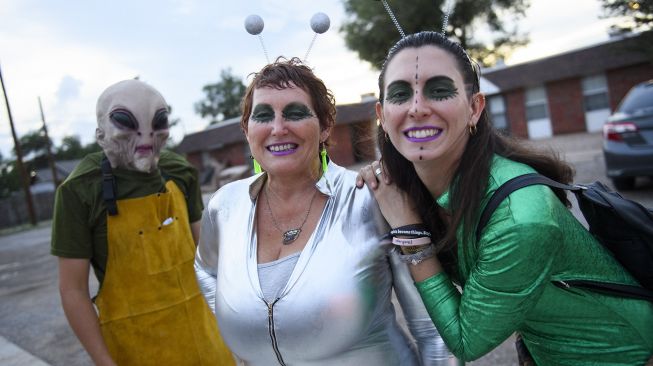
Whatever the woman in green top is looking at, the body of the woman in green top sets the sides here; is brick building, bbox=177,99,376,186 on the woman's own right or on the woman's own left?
on the woman's own right

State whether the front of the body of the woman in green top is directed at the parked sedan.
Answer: no

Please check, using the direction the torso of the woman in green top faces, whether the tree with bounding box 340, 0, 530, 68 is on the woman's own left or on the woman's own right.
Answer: on the woman's own right

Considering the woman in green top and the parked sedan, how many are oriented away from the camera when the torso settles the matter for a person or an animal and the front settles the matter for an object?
1

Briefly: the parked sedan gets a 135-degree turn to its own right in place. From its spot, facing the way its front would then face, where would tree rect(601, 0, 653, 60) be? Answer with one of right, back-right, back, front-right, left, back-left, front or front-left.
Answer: back-left

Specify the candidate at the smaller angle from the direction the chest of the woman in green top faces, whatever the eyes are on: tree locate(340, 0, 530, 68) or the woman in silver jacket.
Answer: the woman in silver jacket

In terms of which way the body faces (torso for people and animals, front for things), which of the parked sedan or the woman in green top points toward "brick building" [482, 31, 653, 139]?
the parked sedan

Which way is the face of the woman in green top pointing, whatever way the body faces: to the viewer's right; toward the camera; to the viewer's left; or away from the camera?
toward the camera

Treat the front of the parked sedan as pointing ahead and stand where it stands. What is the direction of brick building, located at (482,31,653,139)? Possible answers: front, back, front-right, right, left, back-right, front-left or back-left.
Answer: front

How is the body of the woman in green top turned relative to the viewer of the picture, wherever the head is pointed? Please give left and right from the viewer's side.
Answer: facing the viewer and to the left of the viewer

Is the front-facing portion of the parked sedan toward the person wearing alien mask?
no

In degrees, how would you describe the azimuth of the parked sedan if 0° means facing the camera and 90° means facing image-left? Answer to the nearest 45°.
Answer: approximately 180°

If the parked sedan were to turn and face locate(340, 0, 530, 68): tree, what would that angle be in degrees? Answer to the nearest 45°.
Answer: approximately 45° to its left

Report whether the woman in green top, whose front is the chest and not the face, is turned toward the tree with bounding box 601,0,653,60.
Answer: no

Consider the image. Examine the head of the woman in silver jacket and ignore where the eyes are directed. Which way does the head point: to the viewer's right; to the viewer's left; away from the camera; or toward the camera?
toward the camera

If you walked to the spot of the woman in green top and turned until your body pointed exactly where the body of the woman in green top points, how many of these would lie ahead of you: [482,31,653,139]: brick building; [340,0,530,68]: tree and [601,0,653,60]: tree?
0

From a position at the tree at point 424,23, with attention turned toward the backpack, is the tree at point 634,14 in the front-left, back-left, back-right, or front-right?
front-left

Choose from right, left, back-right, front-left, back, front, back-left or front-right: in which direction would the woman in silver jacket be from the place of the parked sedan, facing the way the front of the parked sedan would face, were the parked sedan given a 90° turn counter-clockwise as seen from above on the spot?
left

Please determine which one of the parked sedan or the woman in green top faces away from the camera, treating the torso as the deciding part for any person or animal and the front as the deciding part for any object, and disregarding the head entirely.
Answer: the parked sedan

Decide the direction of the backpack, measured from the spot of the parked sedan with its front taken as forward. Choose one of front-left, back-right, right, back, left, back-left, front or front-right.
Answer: back
